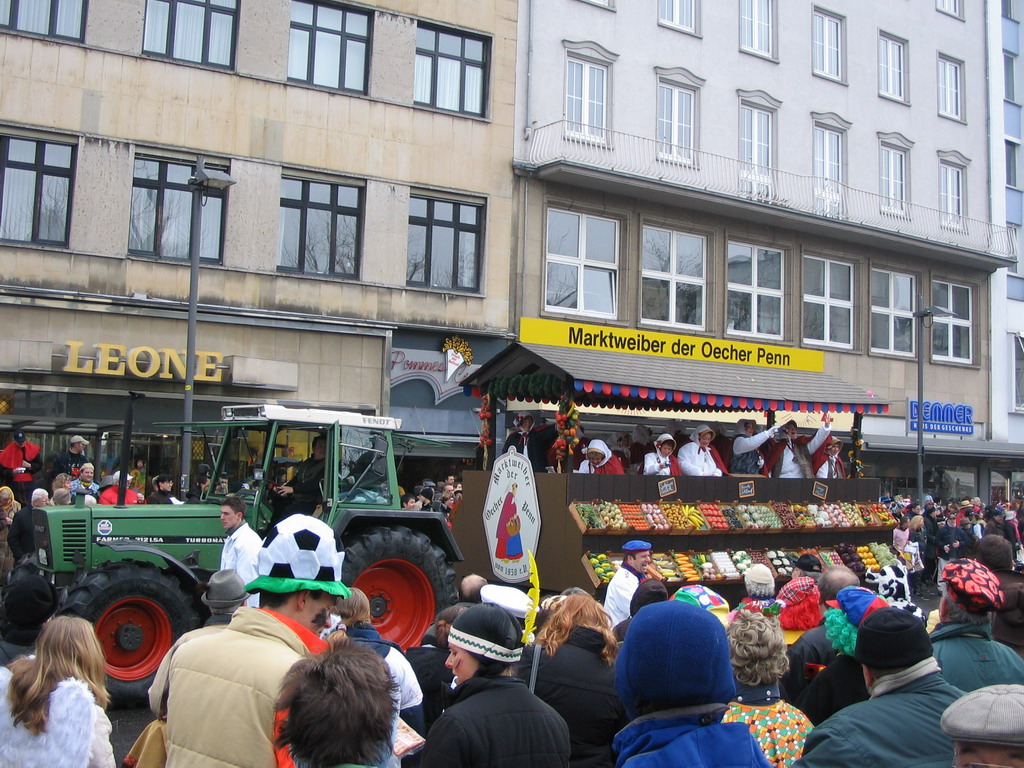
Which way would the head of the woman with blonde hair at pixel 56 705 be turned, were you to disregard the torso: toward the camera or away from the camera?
away from the camera

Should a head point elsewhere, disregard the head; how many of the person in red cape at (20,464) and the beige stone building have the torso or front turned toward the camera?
2

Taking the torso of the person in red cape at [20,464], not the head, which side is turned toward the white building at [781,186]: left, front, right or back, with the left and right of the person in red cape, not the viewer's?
left

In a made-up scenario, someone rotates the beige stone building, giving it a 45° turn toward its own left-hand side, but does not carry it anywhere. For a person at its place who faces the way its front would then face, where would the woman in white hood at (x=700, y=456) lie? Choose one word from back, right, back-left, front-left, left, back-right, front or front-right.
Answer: front

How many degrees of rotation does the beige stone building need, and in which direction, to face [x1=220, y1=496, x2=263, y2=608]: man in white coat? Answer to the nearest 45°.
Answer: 0° — it already faces them

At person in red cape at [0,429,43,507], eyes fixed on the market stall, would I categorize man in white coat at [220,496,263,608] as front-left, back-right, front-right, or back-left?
front-right

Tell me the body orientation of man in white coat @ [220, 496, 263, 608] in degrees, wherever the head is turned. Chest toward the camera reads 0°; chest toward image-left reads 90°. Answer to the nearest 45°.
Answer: approximately 45°

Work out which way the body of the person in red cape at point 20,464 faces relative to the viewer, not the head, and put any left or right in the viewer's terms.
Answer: facing the viewer

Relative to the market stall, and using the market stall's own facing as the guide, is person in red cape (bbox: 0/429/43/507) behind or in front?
behind

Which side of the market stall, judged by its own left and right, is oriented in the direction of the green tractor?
right

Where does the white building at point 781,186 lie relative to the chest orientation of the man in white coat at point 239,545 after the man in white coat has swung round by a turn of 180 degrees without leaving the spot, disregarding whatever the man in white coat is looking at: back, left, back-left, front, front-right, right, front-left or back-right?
front

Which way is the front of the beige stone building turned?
toward the camera

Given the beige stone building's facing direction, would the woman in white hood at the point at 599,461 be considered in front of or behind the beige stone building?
in front

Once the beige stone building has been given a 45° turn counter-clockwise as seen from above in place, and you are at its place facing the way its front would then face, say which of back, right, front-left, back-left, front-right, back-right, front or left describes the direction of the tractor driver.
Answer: front-right

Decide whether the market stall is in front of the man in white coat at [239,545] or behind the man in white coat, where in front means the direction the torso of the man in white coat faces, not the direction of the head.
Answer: behind

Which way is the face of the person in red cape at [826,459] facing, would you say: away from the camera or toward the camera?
toward the camera
